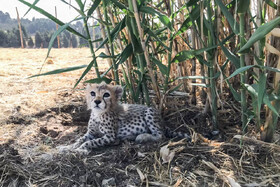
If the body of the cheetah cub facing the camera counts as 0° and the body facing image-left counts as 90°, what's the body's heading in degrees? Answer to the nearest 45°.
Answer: approximately 45°

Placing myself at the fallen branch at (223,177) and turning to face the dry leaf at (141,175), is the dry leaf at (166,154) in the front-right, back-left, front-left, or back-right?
front-right

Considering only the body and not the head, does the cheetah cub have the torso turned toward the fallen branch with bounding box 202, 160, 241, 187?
no

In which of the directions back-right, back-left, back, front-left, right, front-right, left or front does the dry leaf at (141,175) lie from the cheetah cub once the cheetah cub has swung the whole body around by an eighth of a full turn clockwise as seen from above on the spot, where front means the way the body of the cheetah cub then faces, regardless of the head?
left

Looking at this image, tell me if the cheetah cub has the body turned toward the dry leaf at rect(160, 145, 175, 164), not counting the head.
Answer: no
